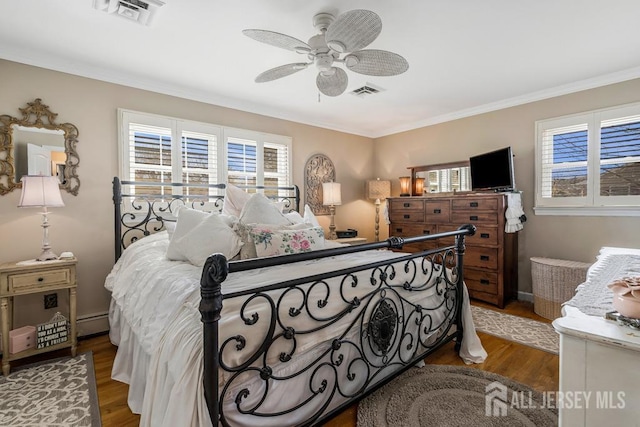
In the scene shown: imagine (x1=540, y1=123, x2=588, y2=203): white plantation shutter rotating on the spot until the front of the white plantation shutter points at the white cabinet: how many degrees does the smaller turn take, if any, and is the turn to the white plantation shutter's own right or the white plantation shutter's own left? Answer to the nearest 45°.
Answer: approximately 45° to the white plantation shutter's own left

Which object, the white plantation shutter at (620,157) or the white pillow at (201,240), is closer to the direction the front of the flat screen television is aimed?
the white pillow

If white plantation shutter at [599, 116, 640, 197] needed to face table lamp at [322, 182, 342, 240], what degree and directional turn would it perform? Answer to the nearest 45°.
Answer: approximately 45° to its right

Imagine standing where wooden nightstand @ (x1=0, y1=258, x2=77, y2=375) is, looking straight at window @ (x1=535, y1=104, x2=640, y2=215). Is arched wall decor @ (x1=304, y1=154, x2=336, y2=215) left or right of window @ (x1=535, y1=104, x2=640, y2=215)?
left

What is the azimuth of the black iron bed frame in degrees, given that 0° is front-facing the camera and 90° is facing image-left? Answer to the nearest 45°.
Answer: approximately 315°

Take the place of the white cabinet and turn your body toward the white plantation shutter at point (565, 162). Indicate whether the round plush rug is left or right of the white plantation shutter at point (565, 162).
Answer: left

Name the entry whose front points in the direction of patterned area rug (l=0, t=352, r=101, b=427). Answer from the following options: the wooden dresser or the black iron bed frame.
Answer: the wooden dresser

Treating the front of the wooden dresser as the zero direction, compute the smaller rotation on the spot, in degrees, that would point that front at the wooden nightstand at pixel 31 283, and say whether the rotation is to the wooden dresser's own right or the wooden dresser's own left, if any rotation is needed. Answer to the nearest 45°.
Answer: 0° — it already faces it

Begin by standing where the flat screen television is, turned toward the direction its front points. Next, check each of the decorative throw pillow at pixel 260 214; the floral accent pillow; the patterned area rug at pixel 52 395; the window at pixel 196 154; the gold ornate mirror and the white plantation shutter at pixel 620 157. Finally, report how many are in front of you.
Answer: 5

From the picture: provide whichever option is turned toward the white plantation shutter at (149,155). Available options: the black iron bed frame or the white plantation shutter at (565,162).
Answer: the white plantation shutter at (565,162)
